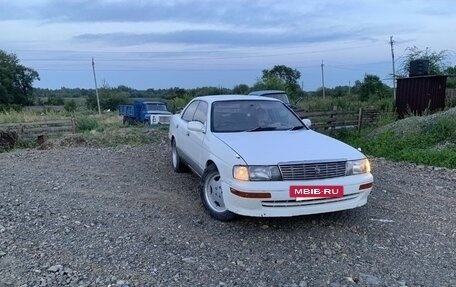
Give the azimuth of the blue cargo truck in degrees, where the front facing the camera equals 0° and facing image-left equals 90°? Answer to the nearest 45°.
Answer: approximately 315°

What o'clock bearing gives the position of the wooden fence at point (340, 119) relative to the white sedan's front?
The wooden fence is roughly at 8 o'clock from the white sedan.

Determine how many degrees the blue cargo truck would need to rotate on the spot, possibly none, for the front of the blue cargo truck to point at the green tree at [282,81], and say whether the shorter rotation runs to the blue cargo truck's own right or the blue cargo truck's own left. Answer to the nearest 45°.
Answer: approximately 90° to the blue cargo truck's own left

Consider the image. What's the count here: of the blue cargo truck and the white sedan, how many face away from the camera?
0

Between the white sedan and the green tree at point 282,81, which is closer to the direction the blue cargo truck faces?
the white sedan

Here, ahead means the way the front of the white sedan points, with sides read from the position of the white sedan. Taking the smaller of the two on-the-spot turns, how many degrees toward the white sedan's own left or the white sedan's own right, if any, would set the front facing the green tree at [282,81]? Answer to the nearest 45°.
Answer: approximately 135° to the white sedan's own left

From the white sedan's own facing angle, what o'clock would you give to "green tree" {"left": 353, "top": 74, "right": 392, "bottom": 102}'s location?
The green tree is roughly at 8 o'clock from the white sedan.

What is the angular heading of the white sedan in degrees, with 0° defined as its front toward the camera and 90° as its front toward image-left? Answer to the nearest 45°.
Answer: approximately 315°

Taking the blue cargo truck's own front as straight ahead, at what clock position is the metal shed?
The metal shed is roughly at 12 o'clock from the blue cargo truck.

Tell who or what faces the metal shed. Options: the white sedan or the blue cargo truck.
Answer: the blue cargo truck
